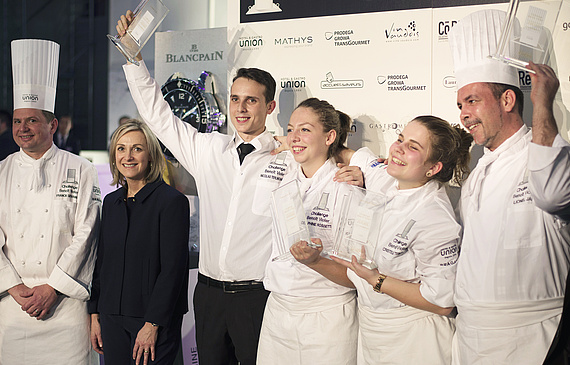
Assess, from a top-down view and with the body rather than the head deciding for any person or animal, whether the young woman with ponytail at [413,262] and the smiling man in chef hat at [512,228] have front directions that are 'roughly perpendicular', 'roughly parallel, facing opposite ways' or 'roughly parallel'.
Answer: roughly parallel

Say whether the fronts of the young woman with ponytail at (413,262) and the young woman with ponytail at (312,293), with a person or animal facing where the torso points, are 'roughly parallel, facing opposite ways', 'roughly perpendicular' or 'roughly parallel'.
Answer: roughly parallel

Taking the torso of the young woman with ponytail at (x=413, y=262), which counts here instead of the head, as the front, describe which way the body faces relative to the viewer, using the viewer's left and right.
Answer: facing the viewer and to the left of the viewer

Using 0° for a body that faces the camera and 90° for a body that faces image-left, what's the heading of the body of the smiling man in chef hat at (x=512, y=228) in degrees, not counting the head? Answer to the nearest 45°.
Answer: approximately 45°

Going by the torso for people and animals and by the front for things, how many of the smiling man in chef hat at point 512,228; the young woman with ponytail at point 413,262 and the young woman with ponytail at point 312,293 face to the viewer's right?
0

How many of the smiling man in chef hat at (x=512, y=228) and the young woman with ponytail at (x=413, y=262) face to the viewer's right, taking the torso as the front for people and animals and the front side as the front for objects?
0

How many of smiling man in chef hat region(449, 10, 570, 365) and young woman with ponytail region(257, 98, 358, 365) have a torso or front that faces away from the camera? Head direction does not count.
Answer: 0

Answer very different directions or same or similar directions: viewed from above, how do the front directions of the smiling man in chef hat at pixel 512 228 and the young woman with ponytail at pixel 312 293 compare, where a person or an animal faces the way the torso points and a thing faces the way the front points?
same or similar directions

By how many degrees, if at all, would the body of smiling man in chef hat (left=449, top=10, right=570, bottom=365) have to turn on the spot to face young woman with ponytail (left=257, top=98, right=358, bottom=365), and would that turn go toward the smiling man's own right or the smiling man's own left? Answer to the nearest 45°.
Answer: approximately 45° to the smiling man's own right

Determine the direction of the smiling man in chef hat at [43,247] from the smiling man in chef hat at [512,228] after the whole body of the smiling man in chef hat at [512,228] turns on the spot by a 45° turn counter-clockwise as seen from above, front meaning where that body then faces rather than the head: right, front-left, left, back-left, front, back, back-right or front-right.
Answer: right

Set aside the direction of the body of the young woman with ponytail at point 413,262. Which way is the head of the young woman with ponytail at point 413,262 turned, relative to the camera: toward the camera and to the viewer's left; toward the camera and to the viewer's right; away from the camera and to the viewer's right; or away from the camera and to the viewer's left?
toward the camera and to the viewer's left

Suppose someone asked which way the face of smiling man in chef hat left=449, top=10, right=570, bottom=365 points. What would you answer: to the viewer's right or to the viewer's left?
to the viewer's left
